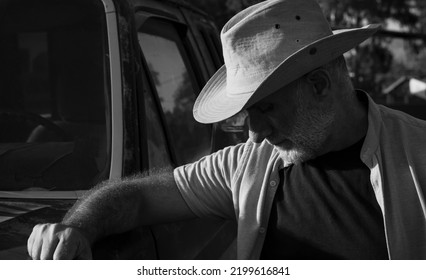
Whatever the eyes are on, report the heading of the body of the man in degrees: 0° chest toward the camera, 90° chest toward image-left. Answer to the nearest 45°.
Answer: approximately 45°

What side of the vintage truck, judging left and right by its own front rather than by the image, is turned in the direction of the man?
left

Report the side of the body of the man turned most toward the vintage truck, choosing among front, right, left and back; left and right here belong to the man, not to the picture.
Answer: right
